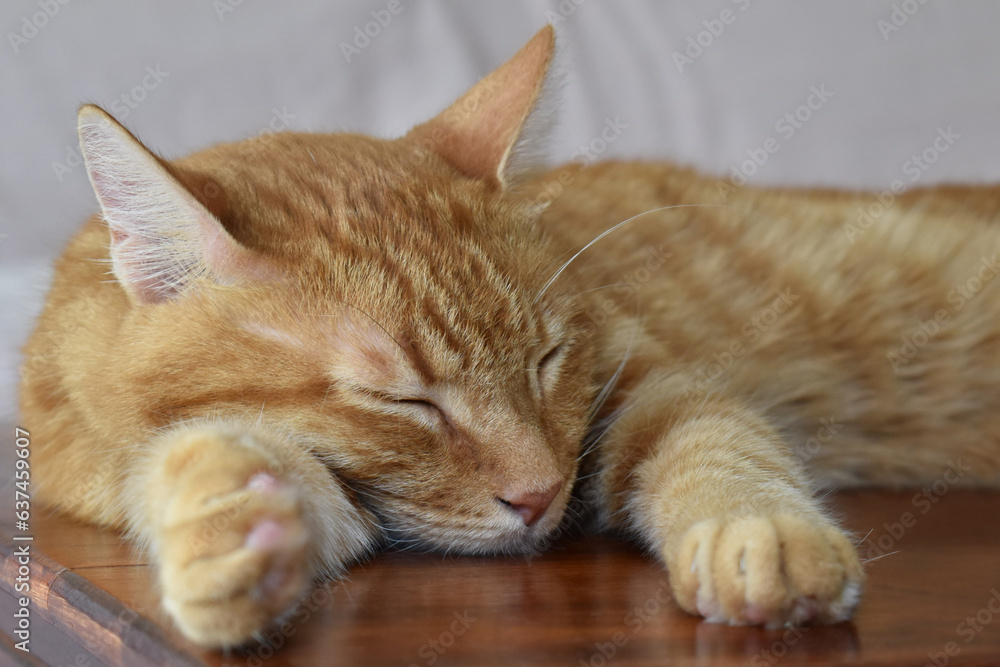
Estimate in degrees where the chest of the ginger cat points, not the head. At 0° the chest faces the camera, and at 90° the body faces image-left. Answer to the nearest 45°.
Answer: approximately 45°
